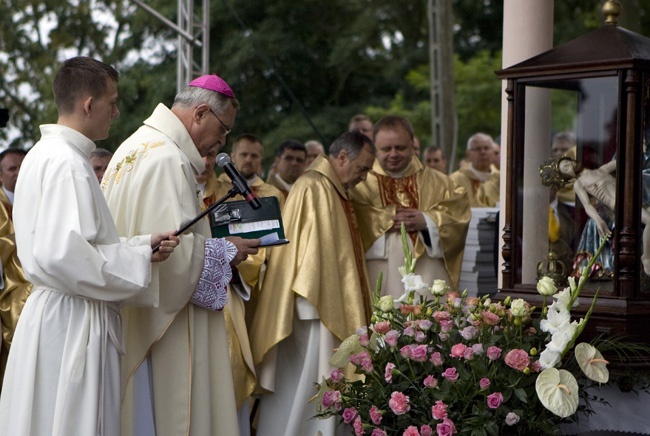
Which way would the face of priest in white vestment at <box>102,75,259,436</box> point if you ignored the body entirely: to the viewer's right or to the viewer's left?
to the viewer's right

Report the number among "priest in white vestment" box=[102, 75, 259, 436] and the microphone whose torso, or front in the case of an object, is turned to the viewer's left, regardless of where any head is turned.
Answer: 1

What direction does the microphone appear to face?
to the viewer's left

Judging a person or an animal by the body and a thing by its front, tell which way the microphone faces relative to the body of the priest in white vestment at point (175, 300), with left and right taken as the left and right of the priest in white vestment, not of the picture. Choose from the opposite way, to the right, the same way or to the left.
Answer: the opposite way

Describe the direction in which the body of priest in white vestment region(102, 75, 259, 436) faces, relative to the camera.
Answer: to the viewer's right
